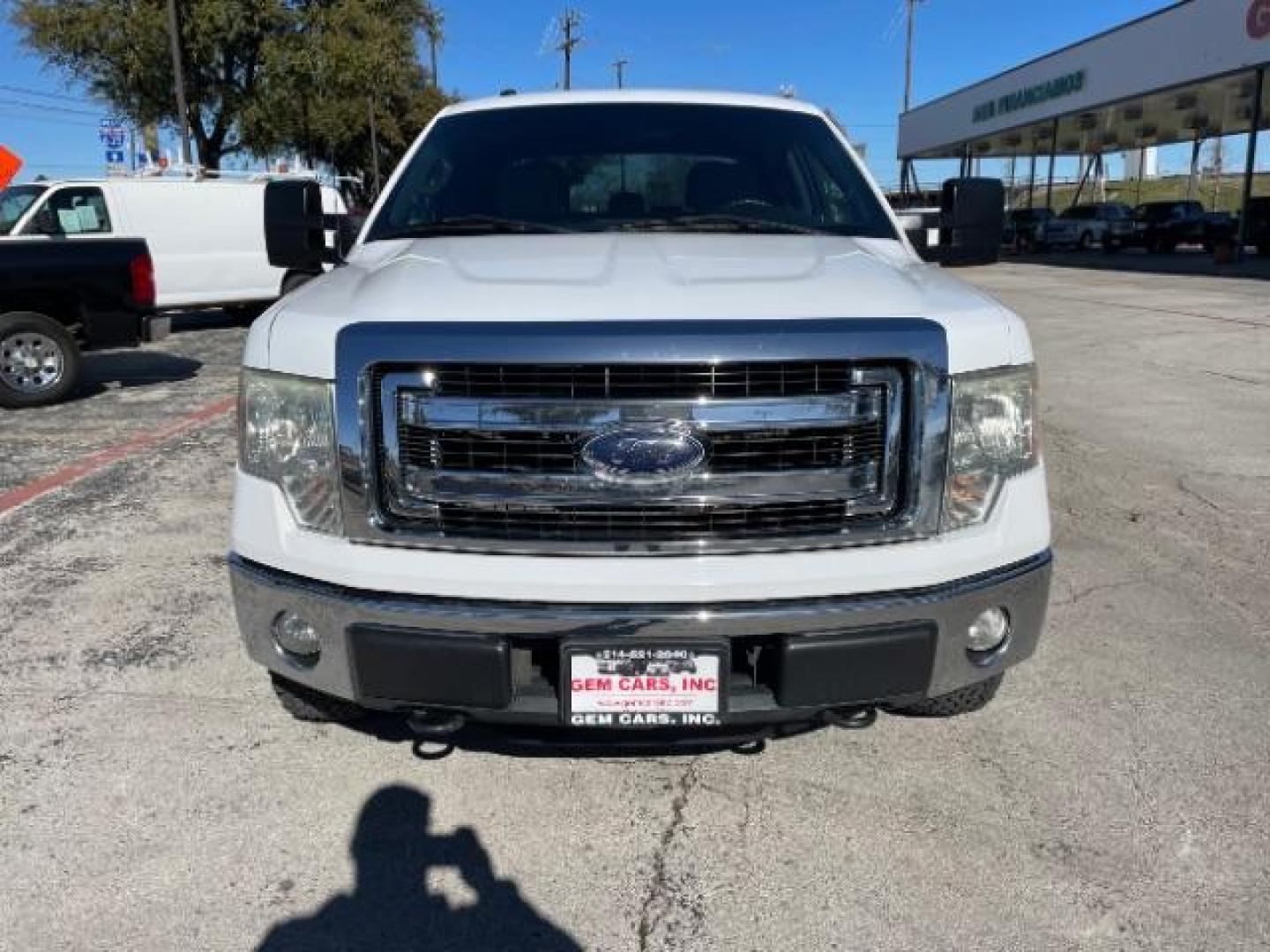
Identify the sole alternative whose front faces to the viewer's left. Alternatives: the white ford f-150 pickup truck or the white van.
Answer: the white van

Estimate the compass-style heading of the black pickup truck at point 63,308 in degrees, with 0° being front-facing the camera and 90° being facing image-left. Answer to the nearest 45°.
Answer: approximately 90°

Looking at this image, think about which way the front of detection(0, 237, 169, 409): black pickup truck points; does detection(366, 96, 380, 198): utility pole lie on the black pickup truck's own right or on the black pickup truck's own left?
on the black pickup truck's own right

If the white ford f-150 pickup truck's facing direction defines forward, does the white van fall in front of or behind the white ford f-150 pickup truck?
behind

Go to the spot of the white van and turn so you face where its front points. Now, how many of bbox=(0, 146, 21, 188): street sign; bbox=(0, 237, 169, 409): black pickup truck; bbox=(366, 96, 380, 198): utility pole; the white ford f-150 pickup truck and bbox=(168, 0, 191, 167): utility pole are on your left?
2

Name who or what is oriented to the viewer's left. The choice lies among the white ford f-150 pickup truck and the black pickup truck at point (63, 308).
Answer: the black pickup truck

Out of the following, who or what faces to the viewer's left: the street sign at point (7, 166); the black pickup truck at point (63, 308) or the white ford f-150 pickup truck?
the black pickup truck

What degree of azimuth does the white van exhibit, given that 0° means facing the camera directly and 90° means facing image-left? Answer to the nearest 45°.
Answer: approximately 90°

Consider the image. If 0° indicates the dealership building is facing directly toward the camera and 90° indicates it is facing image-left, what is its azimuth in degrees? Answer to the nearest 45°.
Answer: approximately 45°

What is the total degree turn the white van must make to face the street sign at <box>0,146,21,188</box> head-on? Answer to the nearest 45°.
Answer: approximately 45° to its right

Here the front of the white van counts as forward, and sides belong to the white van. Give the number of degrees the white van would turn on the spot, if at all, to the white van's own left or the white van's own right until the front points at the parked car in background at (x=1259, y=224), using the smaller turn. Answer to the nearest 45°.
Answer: approximately 180°
